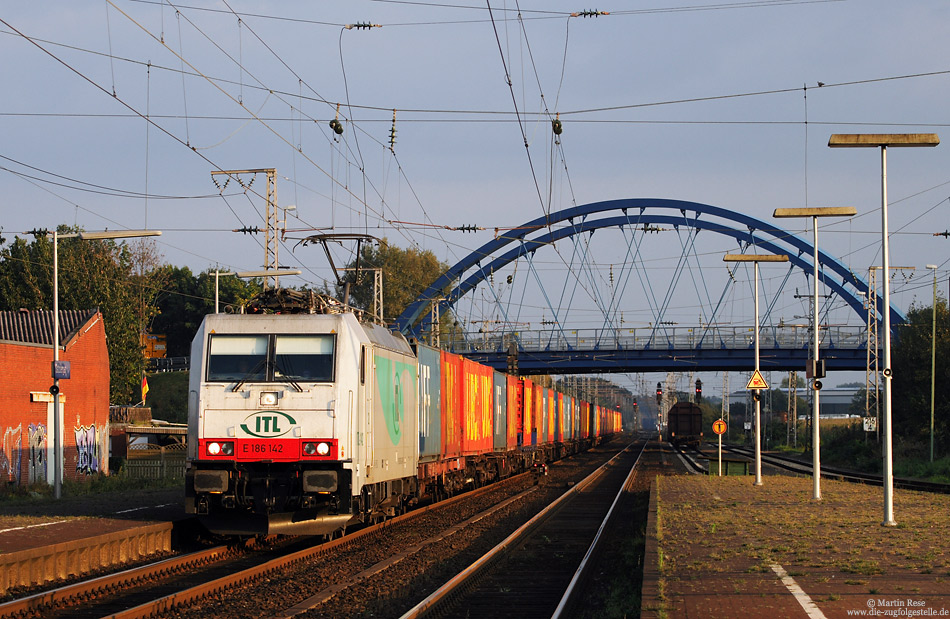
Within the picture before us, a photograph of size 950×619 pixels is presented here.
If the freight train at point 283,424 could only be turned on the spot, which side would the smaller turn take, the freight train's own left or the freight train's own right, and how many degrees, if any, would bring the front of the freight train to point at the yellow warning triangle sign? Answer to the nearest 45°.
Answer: approximately 135° to the freight train's own left

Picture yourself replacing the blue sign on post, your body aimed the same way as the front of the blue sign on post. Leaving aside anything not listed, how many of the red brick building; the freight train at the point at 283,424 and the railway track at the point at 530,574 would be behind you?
1

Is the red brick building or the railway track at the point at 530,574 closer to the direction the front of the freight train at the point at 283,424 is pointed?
the railway track

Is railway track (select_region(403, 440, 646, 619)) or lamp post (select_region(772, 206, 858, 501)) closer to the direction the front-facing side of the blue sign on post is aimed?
the railway track

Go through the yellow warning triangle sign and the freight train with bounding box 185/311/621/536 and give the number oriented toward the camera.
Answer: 2

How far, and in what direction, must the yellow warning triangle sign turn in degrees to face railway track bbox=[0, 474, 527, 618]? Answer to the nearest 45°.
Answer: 0° — it already faces it
